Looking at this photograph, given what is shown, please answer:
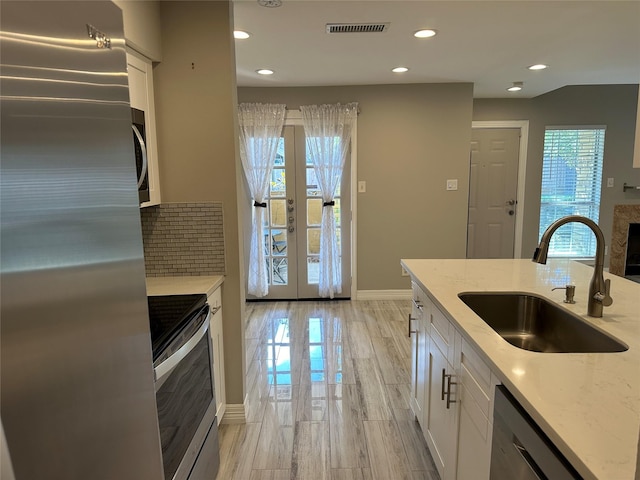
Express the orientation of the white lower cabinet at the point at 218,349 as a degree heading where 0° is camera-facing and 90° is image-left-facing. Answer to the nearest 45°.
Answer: approximately 270°

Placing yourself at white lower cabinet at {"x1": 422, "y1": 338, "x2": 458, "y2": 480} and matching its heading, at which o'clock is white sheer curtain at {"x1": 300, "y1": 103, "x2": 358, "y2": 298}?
The white sheer curtain is roughly at 2 o'clock from the white lower cabinet.

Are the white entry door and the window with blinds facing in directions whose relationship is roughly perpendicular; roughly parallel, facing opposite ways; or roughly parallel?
roughly parallel

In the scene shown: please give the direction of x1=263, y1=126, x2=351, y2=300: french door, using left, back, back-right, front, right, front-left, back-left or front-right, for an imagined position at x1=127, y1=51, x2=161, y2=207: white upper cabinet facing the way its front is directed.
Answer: front-left

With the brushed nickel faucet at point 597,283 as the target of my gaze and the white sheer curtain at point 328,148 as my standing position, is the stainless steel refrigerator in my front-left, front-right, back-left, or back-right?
front-right

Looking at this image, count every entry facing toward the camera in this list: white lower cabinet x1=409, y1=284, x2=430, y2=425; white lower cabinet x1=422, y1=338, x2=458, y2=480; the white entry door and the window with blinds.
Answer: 2

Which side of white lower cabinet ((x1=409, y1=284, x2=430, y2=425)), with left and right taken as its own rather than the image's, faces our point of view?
left

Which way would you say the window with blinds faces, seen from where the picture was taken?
facing the viewer

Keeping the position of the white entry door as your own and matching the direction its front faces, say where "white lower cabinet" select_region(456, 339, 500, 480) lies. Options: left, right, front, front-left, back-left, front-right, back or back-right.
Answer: front

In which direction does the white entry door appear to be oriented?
toward the camera

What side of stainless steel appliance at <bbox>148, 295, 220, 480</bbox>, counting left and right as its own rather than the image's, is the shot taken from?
right

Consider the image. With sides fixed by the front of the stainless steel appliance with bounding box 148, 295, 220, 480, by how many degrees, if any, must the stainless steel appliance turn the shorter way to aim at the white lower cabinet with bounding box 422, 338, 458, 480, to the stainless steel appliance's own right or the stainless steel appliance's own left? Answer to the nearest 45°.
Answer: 0° — it already faces it

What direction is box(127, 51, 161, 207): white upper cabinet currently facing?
to the viewer's right

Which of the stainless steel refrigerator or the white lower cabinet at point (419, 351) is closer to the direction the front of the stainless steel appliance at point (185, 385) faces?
the white lower cabinet

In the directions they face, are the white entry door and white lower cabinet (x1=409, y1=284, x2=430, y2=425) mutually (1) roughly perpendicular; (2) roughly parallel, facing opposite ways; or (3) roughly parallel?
roughly perpendicular

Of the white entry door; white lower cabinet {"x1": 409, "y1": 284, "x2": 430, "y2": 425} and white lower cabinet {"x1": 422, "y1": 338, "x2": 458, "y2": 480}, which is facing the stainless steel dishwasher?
the white entry door

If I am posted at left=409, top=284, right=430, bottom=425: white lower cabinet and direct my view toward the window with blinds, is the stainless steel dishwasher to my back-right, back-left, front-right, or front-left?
back-right

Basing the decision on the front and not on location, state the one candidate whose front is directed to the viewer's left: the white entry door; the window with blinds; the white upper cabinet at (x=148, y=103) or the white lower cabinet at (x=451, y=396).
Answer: the white lower cabinet

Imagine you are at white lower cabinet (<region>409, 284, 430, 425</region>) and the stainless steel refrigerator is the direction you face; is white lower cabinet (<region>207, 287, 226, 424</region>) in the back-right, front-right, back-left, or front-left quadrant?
front-right

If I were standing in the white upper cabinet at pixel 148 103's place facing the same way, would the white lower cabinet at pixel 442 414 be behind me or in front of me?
in front
